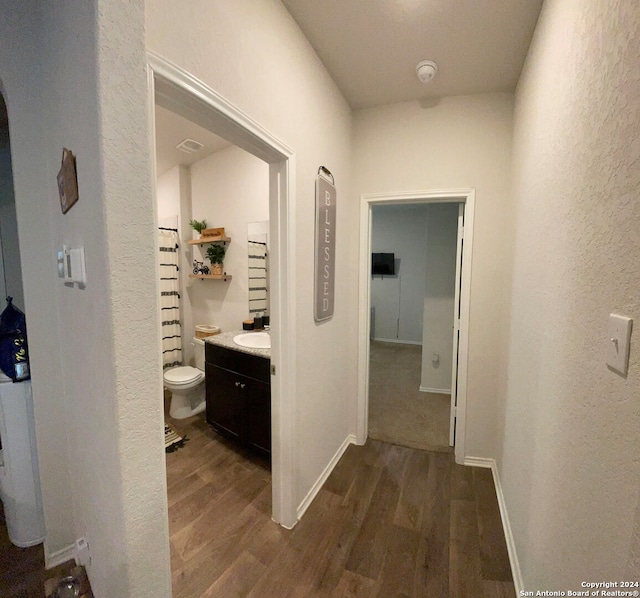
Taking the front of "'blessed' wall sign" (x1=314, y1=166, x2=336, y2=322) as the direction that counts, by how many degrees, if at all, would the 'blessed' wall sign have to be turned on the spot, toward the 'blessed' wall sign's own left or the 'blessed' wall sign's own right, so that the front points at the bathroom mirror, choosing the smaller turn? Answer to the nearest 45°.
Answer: approximately 180°

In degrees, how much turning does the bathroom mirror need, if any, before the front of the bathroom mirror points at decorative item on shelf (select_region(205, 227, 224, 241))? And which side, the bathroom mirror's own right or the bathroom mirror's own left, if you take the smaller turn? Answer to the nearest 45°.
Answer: approximately 90° to the bathroom mirror's own right

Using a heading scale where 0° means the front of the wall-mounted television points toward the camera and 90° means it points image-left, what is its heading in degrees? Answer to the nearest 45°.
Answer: approximately 0°

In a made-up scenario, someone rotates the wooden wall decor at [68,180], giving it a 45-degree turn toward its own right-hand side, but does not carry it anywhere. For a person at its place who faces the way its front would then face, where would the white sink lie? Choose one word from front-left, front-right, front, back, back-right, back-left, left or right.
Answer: back-left

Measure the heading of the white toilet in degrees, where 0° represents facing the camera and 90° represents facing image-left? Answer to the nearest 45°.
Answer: approximately 45°
